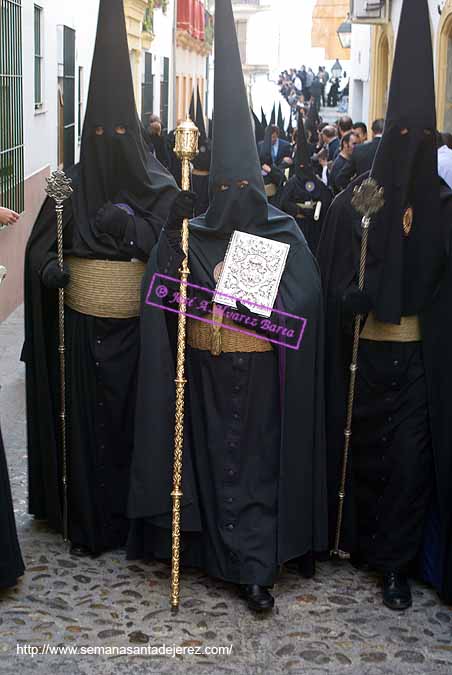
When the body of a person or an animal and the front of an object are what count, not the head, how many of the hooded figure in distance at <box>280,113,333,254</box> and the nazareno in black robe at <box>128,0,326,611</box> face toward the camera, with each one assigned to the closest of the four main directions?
2

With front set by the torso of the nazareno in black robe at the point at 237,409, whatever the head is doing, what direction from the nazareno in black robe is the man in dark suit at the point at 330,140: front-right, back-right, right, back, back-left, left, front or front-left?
back

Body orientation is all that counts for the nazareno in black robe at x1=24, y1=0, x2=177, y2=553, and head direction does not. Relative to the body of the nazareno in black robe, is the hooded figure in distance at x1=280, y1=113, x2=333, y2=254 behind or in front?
behind

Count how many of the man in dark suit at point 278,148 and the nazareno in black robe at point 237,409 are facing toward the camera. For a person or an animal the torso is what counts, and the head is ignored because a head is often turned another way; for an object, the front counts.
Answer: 2

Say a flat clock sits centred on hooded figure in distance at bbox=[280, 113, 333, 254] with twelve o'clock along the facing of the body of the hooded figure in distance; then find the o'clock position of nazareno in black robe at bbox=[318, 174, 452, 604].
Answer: The nazareno in black robe is roughly at 12 o'clock from the hooded figure in distance.

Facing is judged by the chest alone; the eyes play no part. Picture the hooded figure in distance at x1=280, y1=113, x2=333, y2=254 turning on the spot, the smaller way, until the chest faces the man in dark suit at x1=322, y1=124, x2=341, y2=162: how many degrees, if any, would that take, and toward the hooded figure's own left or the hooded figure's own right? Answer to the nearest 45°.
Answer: approximately 180°

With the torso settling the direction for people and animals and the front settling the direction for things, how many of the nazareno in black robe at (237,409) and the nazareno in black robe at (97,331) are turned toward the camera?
2

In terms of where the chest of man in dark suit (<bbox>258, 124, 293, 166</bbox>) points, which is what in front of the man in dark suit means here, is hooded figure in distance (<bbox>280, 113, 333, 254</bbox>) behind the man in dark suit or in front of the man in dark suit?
in front

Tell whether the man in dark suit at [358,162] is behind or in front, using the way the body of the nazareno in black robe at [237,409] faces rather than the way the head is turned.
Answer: behind

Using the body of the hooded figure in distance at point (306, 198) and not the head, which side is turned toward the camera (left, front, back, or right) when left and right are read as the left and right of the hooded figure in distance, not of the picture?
front

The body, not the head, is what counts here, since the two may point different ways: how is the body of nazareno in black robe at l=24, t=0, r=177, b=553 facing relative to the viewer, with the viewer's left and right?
facing the viewer

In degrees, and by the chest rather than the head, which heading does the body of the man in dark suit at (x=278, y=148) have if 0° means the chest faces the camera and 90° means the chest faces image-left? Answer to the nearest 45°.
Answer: approximately 0°

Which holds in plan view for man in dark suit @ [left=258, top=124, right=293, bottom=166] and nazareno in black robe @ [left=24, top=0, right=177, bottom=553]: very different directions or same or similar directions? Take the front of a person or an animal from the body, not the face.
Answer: same or similar directions

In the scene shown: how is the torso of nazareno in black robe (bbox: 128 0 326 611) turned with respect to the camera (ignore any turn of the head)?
toward the camera

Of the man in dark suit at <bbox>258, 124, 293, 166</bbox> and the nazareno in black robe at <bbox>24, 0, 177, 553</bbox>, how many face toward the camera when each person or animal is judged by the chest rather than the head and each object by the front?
2

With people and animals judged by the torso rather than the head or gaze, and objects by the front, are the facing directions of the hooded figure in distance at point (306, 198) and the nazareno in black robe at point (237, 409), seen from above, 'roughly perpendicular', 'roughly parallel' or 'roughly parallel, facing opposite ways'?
roughly parallel
